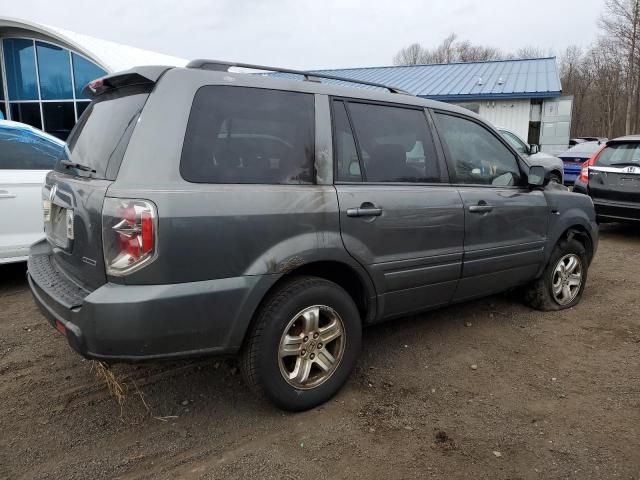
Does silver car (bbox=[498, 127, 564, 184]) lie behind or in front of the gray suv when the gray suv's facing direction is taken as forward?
in front

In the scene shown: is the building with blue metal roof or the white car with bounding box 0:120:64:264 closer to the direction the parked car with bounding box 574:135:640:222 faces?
the building with blue metal roof

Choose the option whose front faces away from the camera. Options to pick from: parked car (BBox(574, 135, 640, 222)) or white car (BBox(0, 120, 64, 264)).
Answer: the parked car

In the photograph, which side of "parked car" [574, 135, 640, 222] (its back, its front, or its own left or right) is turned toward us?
back

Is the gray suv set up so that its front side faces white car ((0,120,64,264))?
no

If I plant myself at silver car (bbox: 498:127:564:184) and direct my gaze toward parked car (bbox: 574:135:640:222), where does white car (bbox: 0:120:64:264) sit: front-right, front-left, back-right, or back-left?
front-right

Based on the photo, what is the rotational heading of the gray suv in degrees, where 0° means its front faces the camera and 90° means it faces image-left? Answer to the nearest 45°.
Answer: approximately 225°

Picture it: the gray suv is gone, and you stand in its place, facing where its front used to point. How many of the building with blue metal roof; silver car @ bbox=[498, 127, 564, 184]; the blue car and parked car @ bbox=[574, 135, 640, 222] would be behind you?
0

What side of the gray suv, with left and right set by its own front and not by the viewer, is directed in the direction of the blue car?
front

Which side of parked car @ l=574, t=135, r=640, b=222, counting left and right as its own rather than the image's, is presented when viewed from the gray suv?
back
